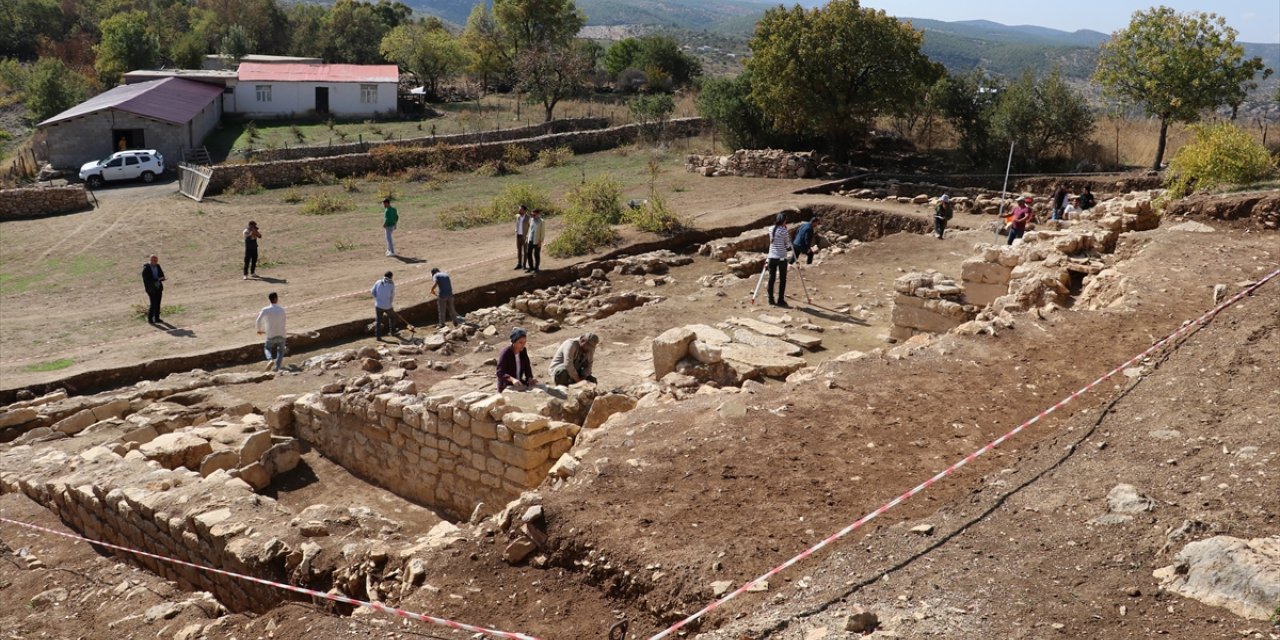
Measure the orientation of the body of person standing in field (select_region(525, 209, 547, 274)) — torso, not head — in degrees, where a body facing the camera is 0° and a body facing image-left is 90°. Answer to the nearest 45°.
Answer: approximately 45°

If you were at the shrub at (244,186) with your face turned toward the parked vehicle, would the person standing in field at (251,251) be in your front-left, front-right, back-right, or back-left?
back-left

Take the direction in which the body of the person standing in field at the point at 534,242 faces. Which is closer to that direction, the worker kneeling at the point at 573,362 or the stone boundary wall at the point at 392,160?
the worker kneeling

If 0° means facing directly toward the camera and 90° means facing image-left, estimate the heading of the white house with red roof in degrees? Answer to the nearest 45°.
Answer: approximately 0°

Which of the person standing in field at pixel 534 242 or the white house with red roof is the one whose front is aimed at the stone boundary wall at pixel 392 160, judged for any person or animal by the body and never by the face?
the white house with red roof

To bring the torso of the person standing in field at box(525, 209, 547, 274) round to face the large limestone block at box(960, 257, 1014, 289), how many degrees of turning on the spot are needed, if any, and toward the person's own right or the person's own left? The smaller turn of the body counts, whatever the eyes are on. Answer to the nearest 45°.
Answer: approximately 90° to the person's own left
